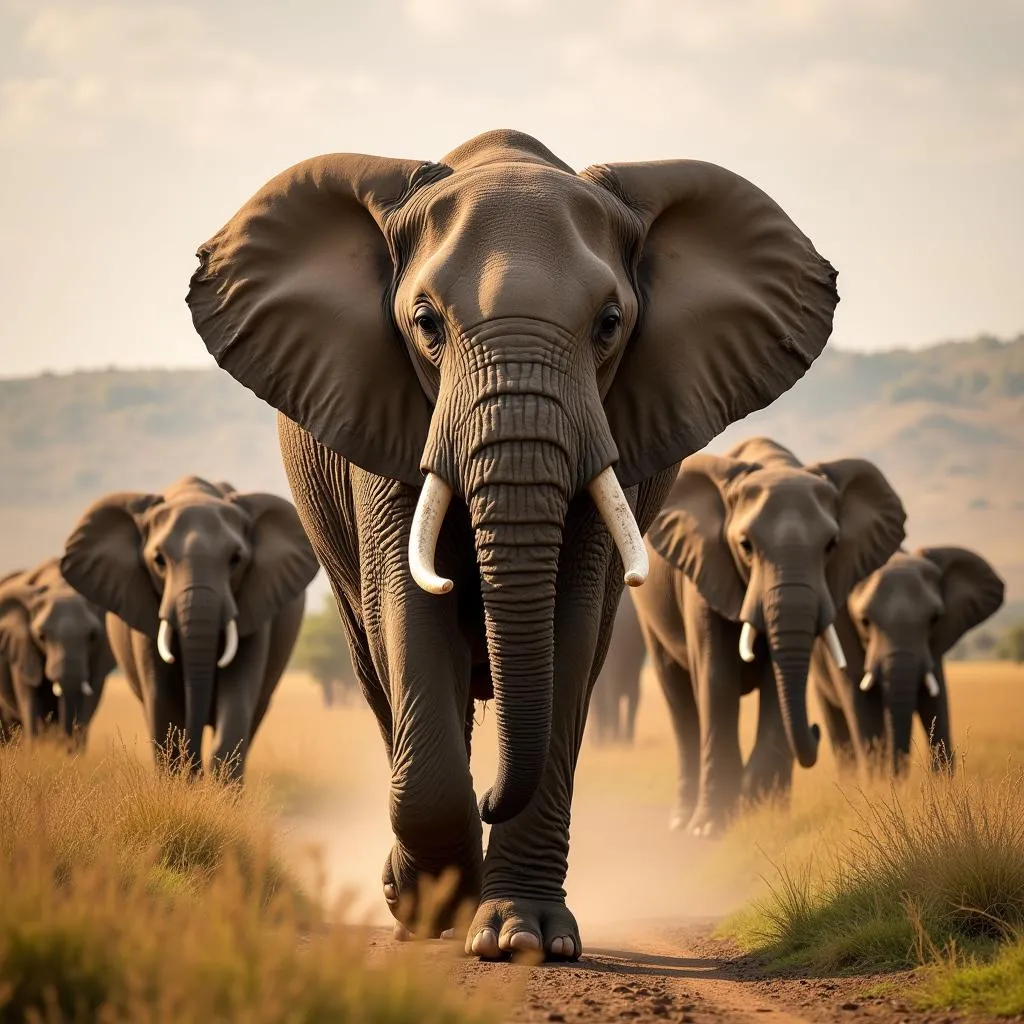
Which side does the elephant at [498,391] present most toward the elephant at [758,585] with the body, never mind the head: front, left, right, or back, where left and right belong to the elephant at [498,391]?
back

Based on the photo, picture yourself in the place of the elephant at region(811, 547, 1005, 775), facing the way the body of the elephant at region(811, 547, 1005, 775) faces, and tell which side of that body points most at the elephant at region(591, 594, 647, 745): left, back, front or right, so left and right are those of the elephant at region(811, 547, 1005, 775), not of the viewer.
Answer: back

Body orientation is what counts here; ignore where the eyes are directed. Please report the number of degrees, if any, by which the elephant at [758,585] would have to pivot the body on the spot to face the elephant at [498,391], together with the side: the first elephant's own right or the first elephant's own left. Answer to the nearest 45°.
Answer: approximately 45° to the first elephant's own right

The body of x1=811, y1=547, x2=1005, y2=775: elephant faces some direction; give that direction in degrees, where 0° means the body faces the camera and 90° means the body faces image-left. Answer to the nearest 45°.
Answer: approximately 0°

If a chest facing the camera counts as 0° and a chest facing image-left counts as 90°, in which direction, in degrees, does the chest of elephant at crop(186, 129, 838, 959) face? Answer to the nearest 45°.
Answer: approximately 0°

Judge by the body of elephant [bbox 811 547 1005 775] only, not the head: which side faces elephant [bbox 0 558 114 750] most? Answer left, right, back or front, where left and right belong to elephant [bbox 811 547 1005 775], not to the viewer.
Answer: right
